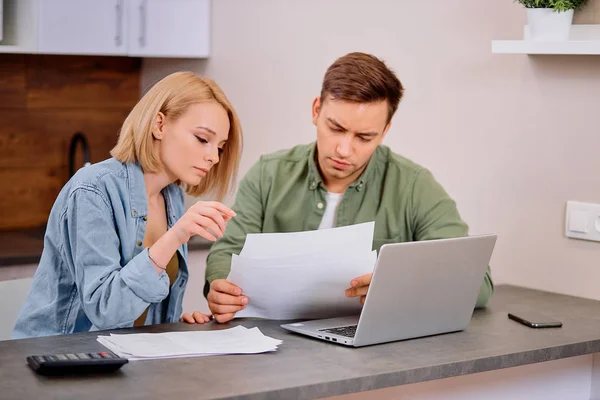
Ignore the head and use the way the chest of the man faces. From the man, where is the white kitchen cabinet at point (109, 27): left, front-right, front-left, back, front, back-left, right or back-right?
back-right

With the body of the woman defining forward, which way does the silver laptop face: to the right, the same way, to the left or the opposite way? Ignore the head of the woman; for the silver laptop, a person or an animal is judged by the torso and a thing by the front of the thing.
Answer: the opposite way

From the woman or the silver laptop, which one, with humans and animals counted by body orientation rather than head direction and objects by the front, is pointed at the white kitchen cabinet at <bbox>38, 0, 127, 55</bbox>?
the silver laptop

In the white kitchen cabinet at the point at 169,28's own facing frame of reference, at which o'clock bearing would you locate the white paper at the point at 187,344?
The white paper is roughly at 12 o'clock from the white kitchen cabinet.

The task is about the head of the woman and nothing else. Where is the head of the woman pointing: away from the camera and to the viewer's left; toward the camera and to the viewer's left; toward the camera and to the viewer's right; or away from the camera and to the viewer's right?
toward the camera and to the viewer's right

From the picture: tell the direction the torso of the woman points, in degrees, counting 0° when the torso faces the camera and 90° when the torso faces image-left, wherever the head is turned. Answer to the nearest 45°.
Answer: approximately 315°

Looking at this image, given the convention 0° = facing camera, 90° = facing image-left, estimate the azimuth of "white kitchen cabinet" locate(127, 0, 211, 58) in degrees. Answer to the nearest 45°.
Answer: approximately 0°

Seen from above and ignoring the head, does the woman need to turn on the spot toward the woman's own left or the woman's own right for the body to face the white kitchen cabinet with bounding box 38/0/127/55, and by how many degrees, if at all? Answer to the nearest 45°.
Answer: approximately 135° to the woman's own left

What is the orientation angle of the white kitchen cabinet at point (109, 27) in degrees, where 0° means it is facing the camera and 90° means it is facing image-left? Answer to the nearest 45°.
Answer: approximately 0°

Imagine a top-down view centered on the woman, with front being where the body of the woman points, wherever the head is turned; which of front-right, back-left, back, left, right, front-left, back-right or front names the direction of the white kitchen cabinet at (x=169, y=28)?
back-left

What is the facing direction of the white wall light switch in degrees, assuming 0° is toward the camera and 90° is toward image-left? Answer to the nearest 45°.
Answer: approximately 45°
